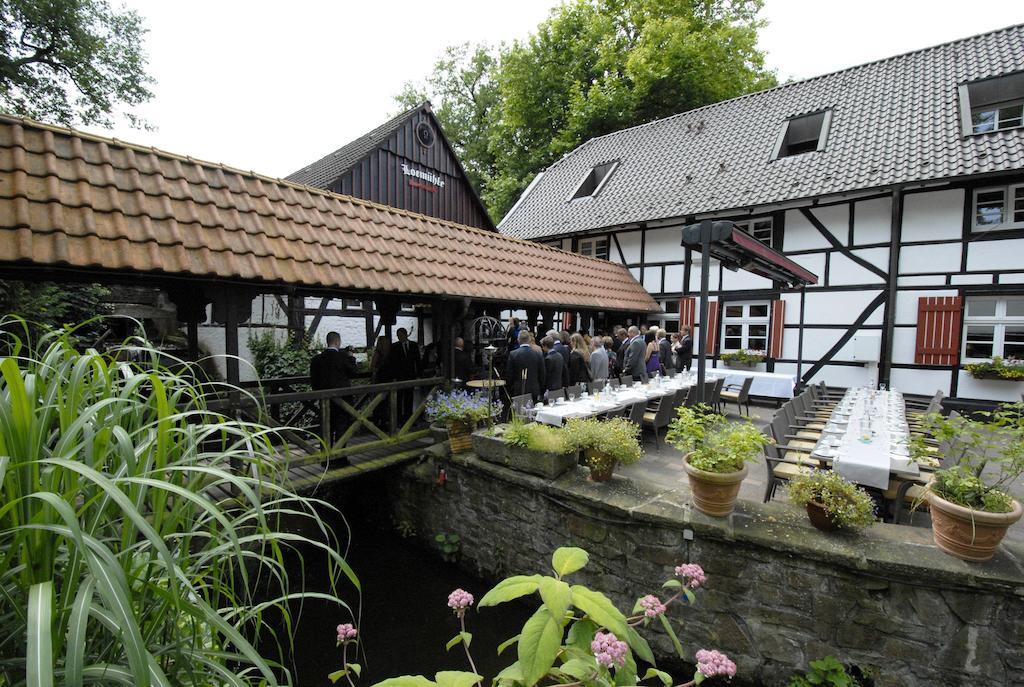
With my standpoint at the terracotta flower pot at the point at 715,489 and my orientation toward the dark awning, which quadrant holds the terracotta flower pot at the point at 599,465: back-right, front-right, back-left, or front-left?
front-left

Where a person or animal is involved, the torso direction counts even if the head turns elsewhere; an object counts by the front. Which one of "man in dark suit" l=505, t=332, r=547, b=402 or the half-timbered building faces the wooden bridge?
the half-timbered building

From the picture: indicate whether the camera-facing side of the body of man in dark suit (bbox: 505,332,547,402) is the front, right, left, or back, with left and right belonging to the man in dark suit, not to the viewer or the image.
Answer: back

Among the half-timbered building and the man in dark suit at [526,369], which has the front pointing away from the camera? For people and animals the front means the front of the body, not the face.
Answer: the man in dark suit

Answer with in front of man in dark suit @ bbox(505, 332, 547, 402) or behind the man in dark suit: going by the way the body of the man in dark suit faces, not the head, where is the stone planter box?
behind

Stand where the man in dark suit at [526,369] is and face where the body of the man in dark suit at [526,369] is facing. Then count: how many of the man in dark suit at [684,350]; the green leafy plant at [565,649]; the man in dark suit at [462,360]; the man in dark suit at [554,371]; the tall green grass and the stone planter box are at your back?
3

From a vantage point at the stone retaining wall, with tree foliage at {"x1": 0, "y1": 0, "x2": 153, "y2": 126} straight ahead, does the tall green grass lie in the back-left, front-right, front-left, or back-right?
front-left

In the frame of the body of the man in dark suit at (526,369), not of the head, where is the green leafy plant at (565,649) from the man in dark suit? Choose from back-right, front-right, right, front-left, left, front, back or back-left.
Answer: back

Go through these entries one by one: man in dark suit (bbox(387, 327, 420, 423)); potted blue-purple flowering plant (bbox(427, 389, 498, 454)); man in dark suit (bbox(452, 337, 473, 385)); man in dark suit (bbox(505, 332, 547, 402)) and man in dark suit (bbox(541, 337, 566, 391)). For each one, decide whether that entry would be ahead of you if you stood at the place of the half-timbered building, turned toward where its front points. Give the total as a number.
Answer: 5

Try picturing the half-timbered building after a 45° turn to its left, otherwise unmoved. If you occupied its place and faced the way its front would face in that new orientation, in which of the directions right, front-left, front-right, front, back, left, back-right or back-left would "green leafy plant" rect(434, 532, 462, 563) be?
front-right

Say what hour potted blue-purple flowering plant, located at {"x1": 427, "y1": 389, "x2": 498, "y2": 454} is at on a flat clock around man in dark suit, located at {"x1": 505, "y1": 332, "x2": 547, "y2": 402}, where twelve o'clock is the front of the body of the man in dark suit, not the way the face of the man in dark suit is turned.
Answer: The potted blue-purple flowering plant is roughly at 7 o'clock from the man in dark suit.

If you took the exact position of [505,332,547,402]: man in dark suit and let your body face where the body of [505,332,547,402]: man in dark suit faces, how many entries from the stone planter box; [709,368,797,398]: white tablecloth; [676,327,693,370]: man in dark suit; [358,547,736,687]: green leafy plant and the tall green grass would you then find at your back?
3

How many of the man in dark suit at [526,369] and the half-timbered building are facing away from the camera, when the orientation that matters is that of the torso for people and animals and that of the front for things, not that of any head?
1

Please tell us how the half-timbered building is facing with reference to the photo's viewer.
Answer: facing the viewer and to the left of the viewer

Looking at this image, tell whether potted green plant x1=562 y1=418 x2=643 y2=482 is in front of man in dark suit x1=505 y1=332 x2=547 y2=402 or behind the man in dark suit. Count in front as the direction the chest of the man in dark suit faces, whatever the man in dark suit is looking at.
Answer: behind

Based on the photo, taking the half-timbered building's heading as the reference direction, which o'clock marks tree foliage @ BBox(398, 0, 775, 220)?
The tree foliage is roughly at 3 o'clock from the half-timbered building.

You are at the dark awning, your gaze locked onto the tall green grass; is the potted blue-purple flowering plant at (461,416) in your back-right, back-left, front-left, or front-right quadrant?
front-right

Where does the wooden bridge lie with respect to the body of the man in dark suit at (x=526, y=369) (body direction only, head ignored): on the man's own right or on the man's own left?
on the man's own left

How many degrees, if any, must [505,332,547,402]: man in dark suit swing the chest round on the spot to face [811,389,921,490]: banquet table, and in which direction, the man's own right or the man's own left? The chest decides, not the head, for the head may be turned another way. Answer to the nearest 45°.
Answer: approximately 135° to the man's own right
